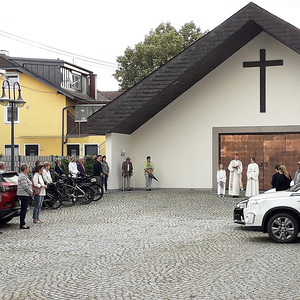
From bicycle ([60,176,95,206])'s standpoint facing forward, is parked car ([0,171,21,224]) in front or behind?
in front

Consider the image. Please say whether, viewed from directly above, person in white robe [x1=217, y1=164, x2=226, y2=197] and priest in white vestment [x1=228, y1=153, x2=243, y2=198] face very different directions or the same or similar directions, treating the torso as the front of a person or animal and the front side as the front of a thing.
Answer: same or similar directions

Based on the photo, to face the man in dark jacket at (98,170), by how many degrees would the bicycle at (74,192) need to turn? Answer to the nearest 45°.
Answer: approximately 135° to its right

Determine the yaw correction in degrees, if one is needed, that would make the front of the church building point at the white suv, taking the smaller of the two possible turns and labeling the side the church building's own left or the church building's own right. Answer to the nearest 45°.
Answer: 0° — it already faces it

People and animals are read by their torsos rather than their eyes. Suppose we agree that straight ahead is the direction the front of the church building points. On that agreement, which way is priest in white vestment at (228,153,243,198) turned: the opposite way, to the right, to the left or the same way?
the same way

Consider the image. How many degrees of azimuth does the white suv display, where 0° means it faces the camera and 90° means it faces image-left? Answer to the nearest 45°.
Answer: approximately 90°

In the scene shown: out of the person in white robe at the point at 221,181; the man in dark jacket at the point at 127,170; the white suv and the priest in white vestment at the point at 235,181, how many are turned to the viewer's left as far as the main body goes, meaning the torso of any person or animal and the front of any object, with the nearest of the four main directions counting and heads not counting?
1

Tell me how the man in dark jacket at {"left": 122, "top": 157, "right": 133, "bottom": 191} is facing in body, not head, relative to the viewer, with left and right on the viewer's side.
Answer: facing the viewer

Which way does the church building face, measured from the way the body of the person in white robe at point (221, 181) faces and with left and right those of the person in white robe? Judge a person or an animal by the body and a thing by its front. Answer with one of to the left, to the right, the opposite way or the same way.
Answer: the same way

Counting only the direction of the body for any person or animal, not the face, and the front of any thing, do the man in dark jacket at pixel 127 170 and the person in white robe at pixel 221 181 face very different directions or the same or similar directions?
same or similar directions

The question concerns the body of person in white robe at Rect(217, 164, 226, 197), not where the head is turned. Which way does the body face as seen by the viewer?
toward the camera

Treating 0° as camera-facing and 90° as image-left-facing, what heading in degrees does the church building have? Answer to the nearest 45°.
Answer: approximately 0°
